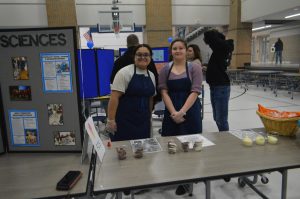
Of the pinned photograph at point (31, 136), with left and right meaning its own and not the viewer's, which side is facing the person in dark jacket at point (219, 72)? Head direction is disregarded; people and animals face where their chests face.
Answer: left

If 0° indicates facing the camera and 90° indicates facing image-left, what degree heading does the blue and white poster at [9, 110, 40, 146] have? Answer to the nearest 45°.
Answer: approximately 0°

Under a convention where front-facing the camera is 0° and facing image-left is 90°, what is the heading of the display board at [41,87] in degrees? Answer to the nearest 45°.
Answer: approximately 0°

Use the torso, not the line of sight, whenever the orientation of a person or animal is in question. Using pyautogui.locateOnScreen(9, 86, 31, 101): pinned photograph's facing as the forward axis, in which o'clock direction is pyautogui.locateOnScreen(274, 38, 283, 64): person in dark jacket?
The person in dark jacket is roughly at 8 o'clock from the pinned photograph.

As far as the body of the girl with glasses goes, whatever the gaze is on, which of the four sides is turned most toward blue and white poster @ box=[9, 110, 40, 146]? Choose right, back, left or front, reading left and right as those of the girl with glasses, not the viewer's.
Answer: right

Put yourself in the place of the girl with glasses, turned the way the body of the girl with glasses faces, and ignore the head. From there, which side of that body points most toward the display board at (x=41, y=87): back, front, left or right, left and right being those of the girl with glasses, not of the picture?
right

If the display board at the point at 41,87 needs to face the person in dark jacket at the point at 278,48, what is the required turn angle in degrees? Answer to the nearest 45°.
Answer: approximately 135° to its left
